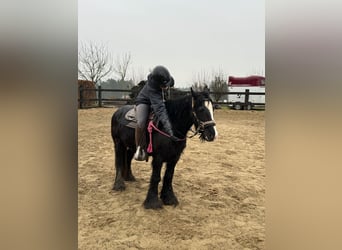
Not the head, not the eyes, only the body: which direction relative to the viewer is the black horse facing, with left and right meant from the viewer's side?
facing the viewer and to the right of the viewer

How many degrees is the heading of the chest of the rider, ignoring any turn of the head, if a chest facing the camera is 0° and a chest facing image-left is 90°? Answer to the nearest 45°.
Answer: approximately 315°
